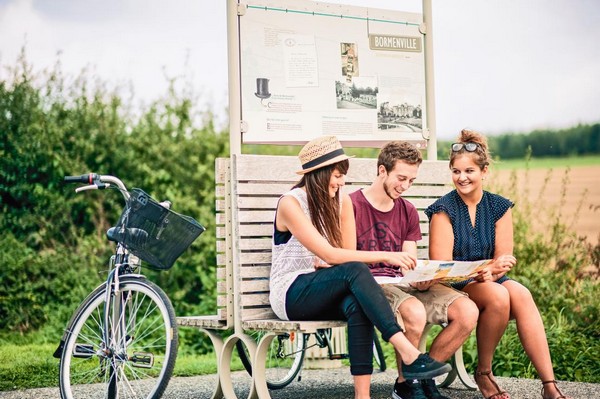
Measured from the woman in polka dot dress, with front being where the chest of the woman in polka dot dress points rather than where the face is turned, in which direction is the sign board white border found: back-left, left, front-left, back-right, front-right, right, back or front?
back-right

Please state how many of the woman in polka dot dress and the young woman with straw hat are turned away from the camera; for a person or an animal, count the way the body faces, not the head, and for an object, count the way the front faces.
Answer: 0

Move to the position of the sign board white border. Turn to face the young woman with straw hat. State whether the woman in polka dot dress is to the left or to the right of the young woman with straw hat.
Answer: left

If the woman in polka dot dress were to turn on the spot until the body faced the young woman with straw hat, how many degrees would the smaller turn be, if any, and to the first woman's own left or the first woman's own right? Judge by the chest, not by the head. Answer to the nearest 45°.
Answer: approximately 45° to the first woman's own right

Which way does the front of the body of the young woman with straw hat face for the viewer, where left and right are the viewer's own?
facing the viewer and to the right of the viewer

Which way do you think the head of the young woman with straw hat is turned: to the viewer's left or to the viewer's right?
to the viewer's right

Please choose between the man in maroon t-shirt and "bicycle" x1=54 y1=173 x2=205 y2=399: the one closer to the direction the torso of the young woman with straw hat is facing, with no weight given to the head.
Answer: the man in maroon t-shirt

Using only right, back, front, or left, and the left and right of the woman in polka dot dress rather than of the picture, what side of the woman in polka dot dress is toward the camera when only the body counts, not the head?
front

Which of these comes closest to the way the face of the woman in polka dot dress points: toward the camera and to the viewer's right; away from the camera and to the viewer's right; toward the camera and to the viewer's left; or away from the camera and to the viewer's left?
toward the camera and to the viewer's left
